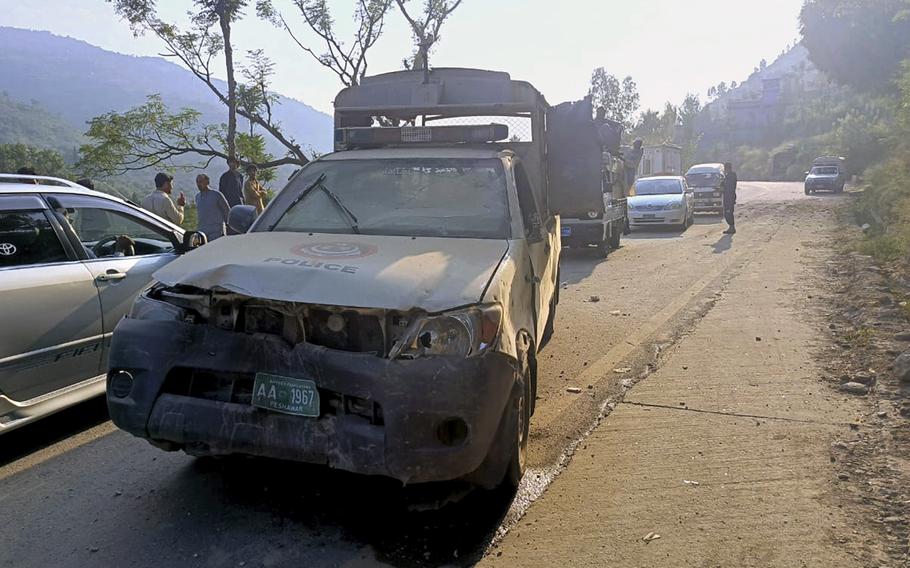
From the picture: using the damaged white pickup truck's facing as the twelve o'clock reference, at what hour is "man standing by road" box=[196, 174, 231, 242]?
The man standing by road is roughly at 4 o'clock from the damaged white pickup truck.

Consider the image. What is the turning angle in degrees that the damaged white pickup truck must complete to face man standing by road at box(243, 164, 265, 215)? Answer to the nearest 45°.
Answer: approximately 135° to its right

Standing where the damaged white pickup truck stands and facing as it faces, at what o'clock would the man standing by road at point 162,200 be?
The man standing by road is roughly at 4 o'clock from the damaged white pickup truck.

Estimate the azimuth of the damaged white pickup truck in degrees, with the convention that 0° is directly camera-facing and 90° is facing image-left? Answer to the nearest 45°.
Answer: approximately 45°
